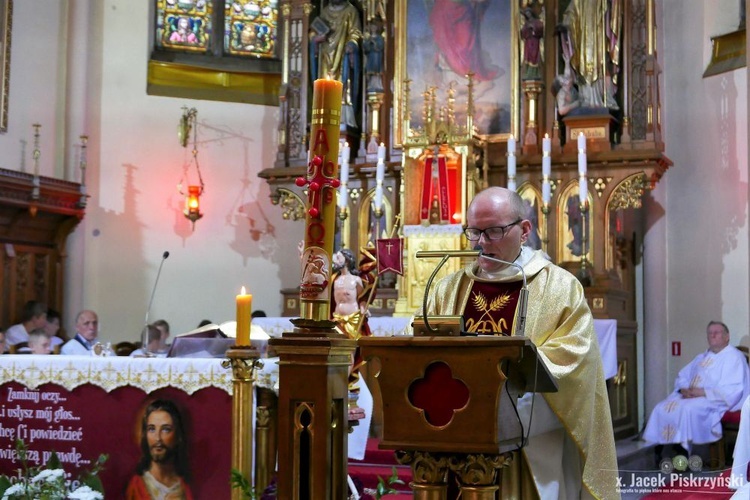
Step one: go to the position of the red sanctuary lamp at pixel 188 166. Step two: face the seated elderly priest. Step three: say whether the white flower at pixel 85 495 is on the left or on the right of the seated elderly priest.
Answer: right

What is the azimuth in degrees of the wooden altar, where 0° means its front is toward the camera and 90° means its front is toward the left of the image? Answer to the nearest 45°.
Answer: approximately 0°

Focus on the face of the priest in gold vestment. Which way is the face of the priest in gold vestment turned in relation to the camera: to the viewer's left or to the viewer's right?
to the viewer's left

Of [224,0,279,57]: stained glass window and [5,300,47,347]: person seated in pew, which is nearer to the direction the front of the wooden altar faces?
the person seated in pew

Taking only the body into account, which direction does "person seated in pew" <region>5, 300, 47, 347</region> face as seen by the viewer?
to the viewer's right

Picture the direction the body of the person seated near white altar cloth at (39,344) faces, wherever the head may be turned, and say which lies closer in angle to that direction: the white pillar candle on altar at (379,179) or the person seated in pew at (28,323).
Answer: the white pillar candle on altar

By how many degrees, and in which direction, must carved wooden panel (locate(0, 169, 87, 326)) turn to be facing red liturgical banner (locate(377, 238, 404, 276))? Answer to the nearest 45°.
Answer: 0° — it already faces it

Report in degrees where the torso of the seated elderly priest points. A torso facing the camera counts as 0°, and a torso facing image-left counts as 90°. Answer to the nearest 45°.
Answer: approximately 45°

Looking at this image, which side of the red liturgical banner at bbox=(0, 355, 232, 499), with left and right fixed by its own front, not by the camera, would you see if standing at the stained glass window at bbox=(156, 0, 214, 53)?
back
